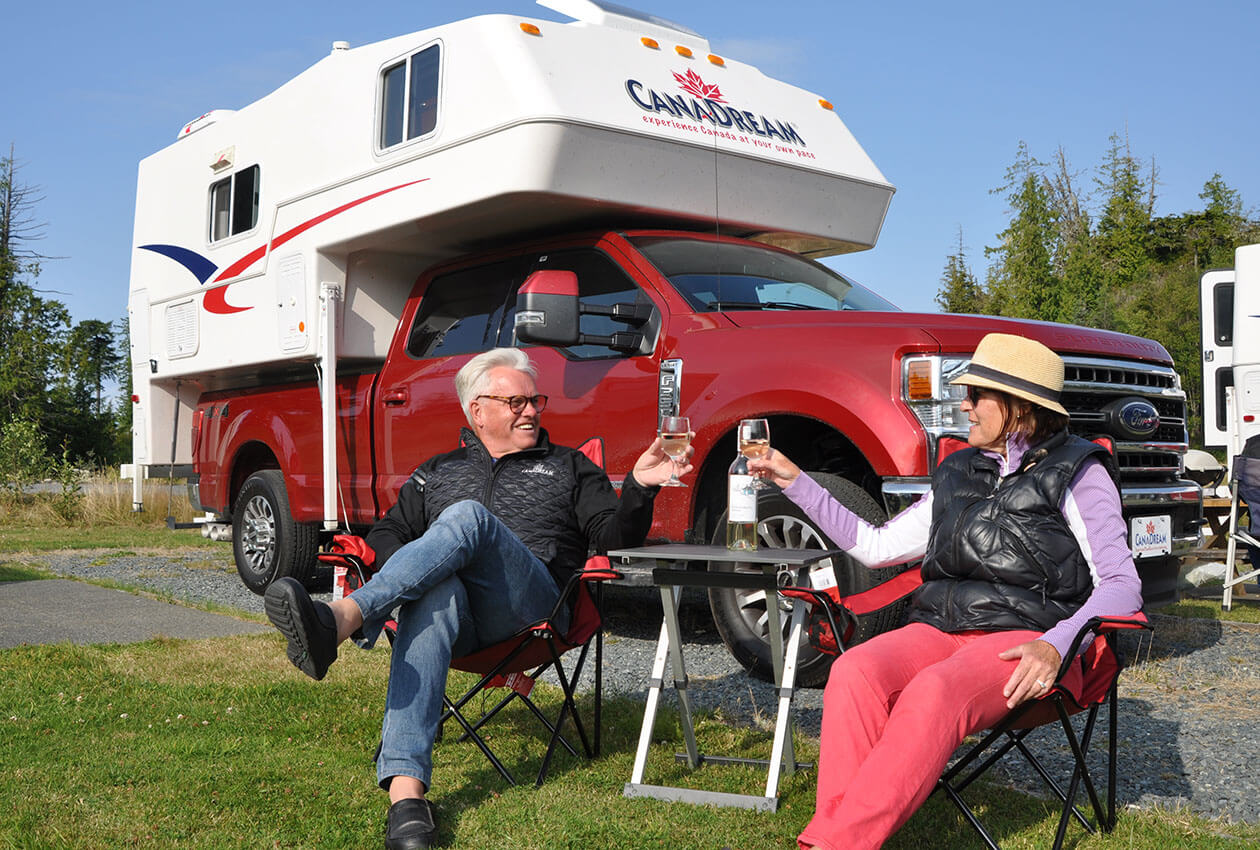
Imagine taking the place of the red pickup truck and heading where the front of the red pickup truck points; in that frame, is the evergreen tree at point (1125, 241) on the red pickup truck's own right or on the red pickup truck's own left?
on the red pickup truck's own left

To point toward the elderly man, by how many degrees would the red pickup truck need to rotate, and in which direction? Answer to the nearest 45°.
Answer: approximately 90° to its right

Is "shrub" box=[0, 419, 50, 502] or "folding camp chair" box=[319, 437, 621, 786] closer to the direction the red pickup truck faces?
the folding camp chair

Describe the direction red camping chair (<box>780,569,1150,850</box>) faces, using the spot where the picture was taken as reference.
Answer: facing the viewer and to the left of the viewer

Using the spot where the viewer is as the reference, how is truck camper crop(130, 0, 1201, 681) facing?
facing the viewer and to the right of the viewer

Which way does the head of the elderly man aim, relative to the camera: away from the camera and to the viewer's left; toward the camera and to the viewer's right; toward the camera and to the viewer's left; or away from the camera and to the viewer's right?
toward the camera and to the viewer's right

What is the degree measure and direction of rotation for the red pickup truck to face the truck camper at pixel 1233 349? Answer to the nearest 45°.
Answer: approximately 90° to its left

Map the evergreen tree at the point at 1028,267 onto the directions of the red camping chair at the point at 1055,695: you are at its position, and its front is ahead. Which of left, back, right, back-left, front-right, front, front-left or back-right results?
back-right

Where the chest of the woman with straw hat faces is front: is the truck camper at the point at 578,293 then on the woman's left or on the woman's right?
on the woman's right

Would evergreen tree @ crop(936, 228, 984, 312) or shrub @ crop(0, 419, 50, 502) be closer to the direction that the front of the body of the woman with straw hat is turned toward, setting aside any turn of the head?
the shrub

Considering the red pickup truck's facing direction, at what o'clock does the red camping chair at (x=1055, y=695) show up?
The red camping chair is roughly at 1 o'clock from the red pickup truck.

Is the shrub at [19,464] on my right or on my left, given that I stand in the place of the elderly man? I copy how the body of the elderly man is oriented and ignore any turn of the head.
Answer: on my right

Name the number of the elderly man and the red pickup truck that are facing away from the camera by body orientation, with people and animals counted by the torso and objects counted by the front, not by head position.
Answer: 0

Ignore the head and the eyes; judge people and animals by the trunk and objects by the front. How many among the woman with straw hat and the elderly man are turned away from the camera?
0

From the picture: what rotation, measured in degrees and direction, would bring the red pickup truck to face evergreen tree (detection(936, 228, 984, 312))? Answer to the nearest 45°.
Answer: approximately 135° to its left

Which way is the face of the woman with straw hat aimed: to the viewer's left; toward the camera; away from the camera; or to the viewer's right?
to the viewer's left
